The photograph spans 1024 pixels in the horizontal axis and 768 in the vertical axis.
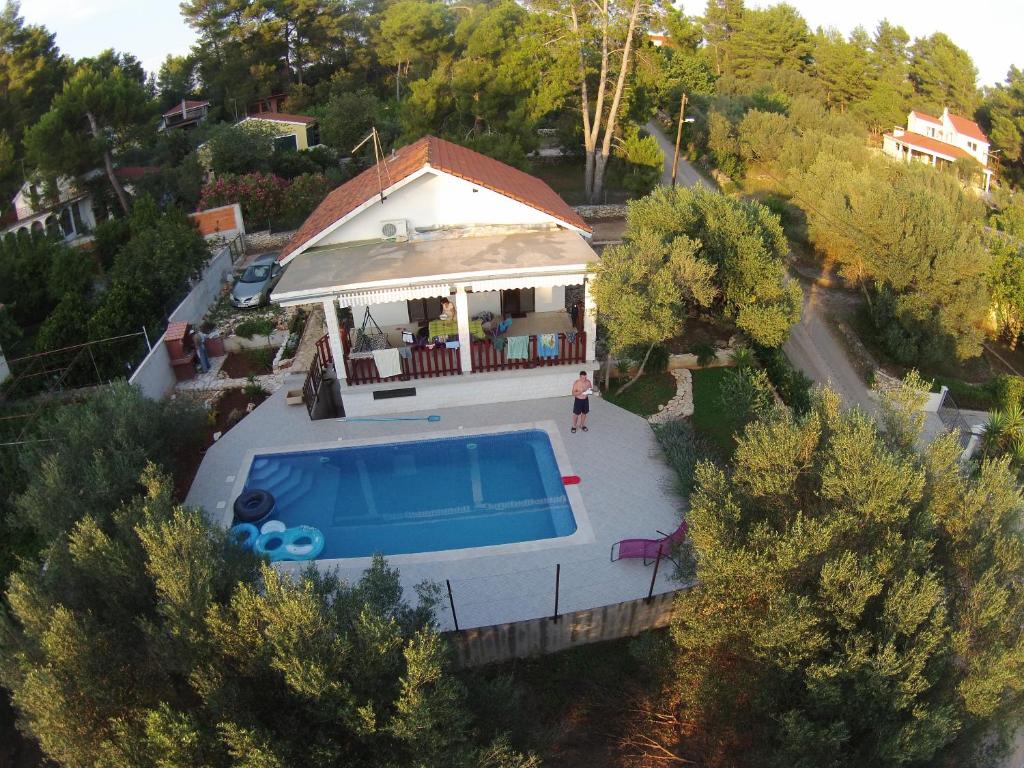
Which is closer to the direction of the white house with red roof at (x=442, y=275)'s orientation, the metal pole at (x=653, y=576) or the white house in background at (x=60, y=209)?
the metal pole

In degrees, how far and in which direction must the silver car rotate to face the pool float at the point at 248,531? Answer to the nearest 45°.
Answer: approximately 45° to its left

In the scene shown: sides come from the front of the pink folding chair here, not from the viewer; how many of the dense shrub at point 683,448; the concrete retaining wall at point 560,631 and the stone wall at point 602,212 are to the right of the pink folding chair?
2

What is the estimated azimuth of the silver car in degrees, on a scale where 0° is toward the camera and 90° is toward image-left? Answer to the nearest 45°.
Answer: approximately 45°

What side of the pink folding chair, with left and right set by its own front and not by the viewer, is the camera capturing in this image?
left

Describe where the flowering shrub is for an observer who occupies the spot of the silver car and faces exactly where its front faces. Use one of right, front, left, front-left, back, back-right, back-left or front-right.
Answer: back-right

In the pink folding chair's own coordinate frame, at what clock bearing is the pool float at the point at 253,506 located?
The pool float is roughly at 12 o'clock from the pink folding chair.

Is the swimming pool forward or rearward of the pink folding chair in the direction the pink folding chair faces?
forward

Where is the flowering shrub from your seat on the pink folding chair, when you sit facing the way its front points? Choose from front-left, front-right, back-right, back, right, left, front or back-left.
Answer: front-right

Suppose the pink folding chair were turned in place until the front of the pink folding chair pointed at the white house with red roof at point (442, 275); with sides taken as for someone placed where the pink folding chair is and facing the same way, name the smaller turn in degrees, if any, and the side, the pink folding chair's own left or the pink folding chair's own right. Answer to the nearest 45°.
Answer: approximately 45° to the pink folding chair's own right

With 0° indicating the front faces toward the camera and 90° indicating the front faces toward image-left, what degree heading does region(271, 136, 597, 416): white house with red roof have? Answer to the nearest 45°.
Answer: approximately 0°

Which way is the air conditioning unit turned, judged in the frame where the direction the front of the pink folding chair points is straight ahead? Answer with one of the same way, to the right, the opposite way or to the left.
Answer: to the left

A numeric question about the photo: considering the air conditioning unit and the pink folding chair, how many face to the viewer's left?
1

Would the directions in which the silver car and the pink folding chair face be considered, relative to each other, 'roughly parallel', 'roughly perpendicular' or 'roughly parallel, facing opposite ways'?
roughly perpendicular

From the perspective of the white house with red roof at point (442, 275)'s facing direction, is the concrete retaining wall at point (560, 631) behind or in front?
in front
